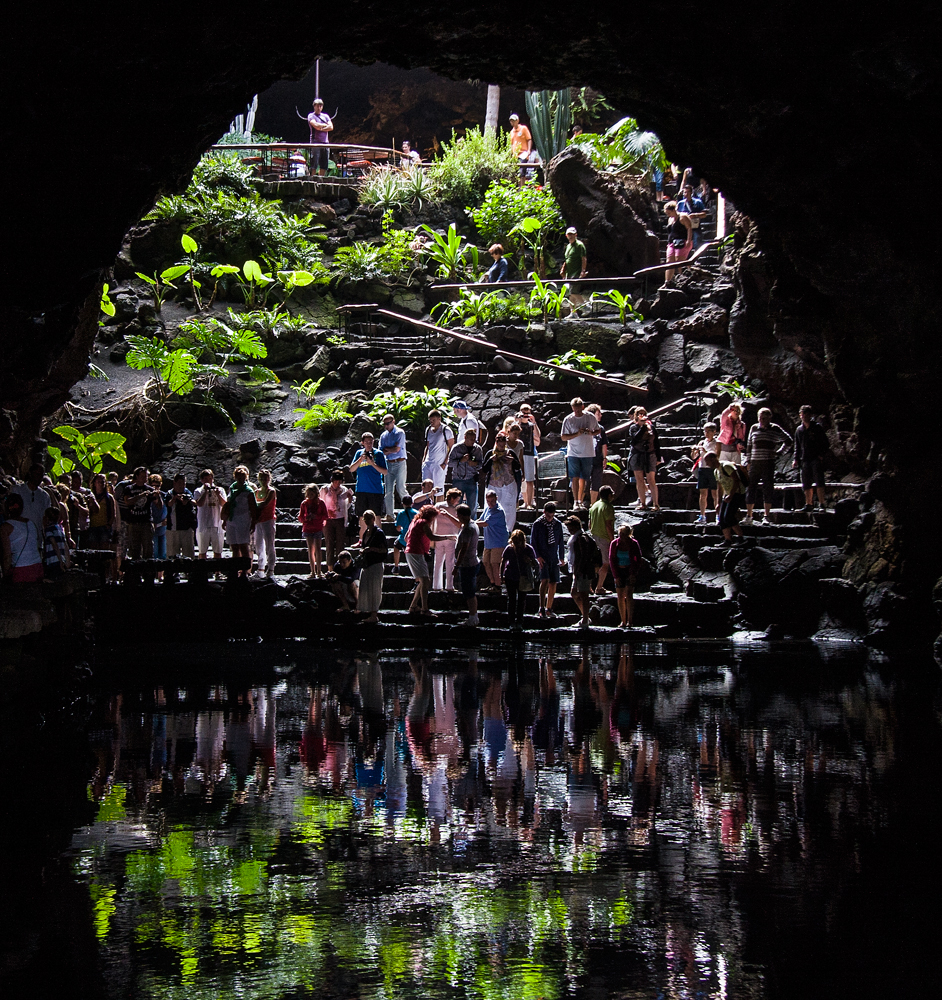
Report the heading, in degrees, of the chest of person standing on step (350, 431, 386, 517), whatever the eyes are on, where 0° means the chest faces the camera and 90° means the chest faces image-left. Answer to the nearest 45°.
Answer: approximately 0°

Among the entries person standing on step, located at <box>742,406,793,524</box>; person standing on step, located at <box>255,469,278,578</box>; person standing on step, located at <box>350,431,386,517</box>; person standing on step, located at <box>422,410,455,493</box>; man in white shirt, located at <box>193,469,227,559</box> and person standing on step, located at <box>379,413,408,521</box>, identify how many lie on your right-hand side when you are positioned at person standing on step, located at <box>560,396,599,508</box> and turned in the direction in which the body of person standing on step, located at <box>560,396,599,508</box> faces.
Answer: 5

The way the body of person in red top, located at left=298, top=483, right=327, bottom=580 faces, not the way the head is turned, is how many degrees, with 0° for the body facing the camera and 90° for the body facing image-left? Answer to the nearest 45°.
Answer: approximately 0°

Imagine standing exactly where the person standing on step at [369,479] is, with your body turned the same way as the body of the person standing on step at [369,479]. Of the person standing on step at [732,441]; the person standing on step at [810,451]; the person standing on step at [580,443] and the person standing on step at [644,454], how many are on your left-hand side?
4

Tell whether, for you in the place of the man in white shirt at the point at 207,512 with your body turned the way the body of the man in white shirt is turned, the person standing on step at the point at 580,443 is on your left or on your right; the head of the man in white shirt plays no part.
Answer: on your left

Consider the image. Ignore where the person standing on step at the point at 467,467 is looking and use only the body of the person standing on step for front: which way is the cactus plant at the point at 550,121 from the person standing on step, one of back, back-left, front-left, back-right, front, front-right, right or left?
back

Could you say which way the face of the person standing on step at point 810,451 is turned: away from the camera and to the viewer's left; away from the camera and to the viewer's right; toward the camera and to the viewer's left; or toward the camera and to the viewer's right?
toward the camera and to the viewer's left

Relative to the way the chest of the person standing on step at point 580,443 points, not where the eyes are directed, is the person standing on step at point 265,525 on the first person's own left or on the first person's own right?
on the first person's own right

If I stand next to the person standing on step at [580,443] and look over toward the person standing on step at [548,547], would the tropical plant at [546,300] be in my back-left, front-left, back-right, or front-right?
back-right

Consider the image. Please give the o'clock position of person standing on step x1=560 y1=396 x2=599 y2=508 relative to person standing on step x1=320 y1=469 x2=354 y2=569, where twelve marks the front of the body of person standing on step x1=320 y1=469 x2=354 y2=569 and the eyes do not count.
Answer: person standing on step x1=560 y1=396 x2=599 y2=508 is roughly at 9 o'clock from person standing on step x1=320 y1=469 x2=354 y2=569.

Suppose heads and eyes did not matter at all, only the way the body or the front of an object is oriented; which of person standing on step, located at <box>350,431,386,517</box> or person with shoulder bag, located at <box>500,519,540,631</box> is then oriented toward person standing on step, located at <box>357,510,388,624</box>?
person standing on step, located at <box>350,431,386,517</box>
